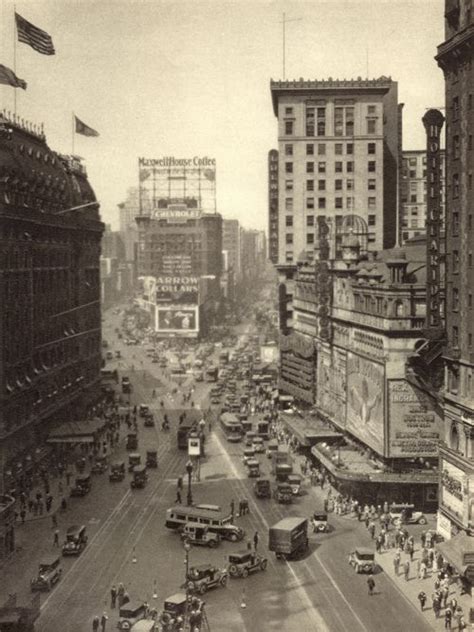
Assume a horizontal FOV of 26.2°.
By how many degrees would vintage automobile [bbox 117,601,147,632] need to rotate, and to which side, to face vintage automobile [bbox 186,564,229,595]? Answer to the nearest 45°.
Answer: approximately 180°

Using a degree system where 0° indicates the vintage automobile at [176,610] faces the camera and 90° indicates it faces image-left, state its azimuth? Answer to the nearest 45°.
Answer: approximately 45°

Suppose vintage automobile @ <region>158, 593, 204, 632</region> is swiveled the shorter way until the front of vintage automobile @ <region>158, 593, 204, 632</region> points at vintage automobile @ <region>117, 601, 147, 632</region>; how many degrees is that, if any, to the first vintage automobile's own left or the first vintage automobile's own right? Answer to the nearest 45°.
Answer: approximately 45° to the first vintage automobile's own right

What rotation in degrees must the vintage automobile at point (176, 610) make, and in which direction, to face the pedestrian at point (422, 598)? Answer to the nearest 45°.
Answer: approximately 135° to its left
